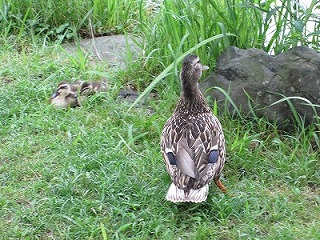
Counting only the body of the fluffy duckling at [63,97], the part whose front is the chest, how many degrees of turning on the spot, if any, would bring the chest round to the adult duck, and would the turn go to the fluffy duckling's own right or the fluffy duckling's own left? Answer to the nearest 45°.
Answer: approximately 90° to the fluffy duckling's own left

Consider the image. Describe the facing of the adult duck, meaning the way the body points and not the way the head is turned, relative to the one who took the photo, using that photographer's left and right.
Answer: facing away from the viewer

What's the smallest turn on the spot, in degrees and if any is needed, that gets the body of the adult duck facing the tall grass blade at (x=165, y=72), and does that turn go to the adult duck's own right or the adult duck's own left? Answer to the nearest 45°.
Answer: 0° — it already faces it

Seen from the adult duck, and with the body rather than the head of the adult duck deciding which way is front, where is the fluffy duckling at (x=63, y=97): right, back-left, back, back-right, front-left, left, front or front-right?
front-left

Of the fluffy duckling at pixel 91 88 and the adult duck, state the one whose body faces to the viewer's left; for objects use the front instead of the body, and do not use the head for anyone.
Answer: the fluffy duckling

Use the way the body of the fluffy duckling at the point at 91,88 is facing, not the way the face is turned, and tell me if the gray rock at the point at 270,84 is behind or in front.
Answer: behind

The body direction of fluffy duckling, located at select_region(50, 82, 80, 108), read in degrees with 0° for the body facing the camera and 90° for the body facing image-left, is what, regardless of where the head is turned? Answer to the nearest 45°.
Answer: approximately 45°

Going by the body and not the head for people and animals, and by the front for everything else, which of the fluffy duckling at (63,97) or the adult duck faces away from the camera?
the adult duck

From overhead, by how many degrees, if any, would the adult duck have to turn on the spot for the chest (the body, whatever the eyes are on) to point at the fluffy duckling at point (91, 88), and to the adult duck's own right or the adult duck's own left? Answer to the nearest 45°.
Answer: approximately 45° to the adult duck's own left

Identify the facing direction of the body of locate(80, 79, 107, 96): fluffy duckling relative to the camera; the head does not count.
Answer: to the viewer's left

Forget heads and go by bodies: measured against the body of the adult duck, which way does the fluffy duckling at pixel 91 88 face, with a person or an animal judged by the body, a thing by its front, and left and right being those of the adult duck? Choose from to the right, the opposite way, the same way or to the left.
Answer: to the left

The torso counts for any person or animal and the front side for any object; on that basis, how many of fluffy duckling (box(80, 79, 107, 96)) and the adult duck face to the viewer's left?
1
